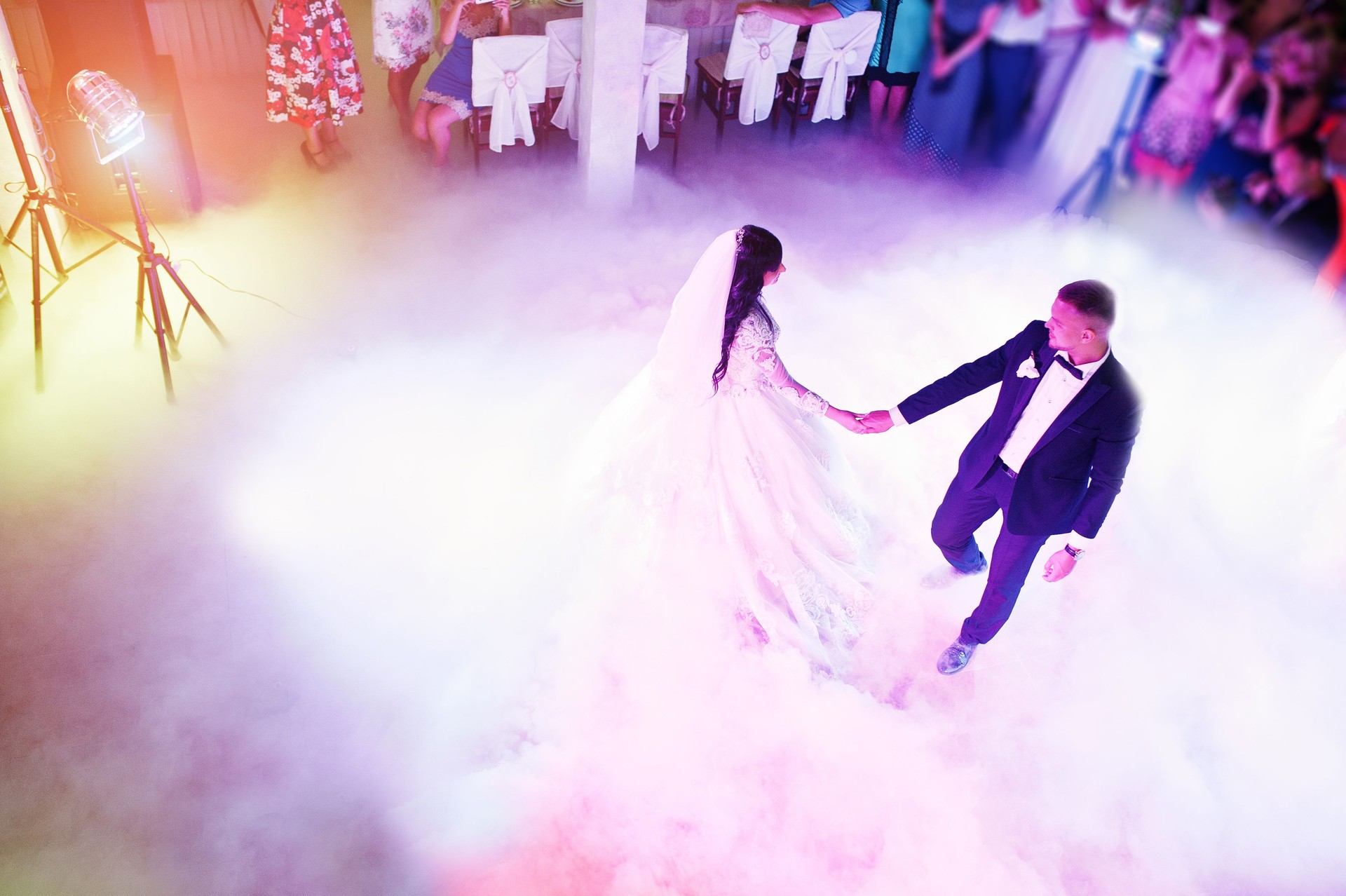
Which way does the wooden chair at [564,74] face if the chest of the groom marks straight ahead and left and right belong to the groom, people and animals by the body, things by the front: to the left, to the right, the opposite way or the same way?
to the right

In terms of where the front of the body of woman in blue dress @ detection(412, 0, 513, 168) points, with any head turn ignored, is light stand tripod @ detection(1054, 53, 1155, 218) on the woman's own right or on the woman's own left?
on the woman's own left

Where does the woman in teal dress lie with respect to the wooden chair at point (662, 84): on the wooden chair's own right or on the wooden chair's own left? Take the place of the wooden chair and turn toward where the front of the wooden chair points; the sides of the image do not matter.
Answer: on the wooden chair's own right

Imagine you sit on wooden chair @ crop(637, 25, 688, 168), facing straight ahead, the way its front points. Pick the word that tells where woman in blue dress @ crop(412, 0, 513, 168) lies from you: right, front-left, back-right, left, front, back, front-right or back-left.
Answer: left

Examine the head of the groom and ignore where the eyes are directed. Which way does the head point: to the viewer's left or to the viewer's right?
to the viewer's left

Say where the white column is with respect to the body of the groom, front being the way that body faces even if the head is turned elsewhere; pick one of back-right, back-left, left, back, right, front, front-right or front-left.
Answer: right

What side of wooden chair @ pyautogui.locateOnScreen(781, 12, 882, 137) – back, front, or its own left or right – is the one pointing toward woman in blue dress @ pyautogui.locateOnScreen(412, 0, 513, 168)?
left

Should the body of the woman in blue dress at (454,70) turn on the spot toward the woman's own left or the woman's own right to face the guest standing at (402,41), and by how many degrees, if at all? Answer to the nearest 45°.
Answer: approximately 90° to the woman's own right

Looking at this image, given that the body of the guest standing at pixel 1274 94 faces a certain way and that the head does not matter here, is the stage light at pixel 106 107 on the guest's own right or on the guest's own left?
on the guest's own right

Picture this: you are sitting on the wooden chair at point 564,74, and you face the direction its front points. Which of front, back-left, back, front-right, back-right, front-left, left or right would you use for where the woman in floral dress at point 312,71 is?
left

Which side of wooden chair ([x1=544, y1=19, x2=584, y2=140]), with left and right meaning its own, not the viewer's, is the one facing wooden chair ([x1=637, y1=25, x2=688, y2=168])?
right

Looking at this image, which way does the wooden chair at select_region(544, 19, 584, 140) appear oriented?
away from the camera

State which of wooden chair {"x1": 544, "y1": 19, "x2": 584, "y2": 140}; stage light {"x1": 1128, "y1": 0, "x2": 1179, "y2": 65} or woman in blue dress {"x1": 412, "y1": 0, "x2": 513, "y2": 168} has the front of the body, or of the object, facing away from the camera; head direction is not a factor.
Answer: the wooden chair

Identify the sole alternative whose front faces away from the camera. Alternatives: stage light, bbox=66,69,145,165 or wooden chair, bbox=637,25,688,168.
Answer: the wooden chair

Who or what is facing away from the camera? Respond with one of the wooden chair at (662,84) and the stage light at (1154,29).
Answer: the wooden chair

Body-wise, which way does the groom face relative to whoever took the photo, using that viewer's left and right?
facing the viewer and to the left of the viewer

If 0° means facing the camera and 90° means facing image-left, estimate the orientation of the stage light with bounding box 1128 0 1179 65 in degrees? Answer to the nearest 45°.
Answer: approximately 45°

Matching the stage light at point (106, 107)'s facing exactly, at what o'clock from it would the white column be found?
The white column is roughly at 10 o'clock from the stage light.

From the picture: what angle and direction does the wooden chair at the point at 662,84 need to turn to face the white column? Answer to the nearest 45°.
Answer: approximately 135° to its left
